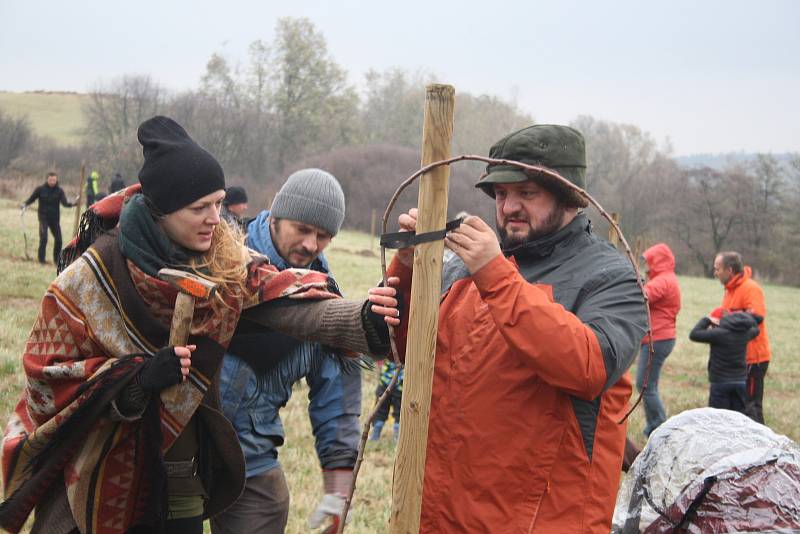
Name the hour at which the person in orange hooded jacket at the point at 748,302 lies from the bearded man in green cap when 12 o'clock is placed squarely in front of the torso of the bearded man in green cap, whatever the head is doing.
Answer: The person in orange hooded jacket is roughly at 5 o'clock from the bearded man in green cap.

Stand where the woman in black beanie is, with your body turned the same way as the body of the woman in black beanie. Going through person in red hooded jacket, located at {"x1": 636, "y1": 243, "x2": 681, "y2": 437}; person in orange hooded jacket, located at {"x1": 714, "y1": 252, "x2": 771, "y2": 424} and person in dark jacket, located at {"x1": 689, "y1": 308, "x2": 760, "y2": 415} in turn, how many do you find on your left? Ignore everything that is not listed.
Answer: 3

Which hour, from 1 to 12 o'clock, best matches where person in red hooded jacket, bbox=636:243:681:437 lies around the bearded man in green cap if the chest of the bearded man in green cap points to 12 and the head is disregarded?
The person in red hooded jacket is roughly at 5 o'clock from the bearded man in green cap.

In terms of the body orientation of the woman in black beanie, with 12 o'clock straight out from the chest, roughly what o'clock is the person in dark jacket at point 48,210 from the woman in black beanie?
The person in dark jacket is roughly at 7 o'clock from the woman in black beanie.

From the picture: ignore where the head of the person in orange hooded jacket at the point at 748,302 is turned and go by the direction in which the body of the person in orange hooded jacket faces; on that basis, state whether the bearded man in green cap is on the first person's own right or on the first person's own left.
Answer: on the first person's own left

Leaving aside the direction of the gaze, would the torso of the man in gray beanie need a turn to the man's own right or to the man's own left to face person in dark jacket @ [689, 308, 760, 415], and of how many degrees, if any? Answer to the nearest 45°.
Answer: approximately 90° to the man's own left

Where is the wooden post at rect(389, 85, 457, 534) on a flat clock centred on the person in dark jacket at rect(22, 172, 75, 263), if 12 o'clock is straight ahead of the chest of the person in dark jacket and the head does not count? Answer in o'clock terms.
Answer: The wooden post is roughly at 12 o'clock from the person in dark jacket.

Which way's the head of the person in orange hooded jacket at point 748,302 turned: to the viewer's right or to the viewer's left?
to the viewer's left

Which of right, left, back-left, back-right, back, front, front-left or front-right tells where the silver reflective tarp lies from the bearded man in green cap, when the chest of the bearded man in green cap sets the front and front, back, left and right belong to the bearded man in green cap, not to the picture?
back
